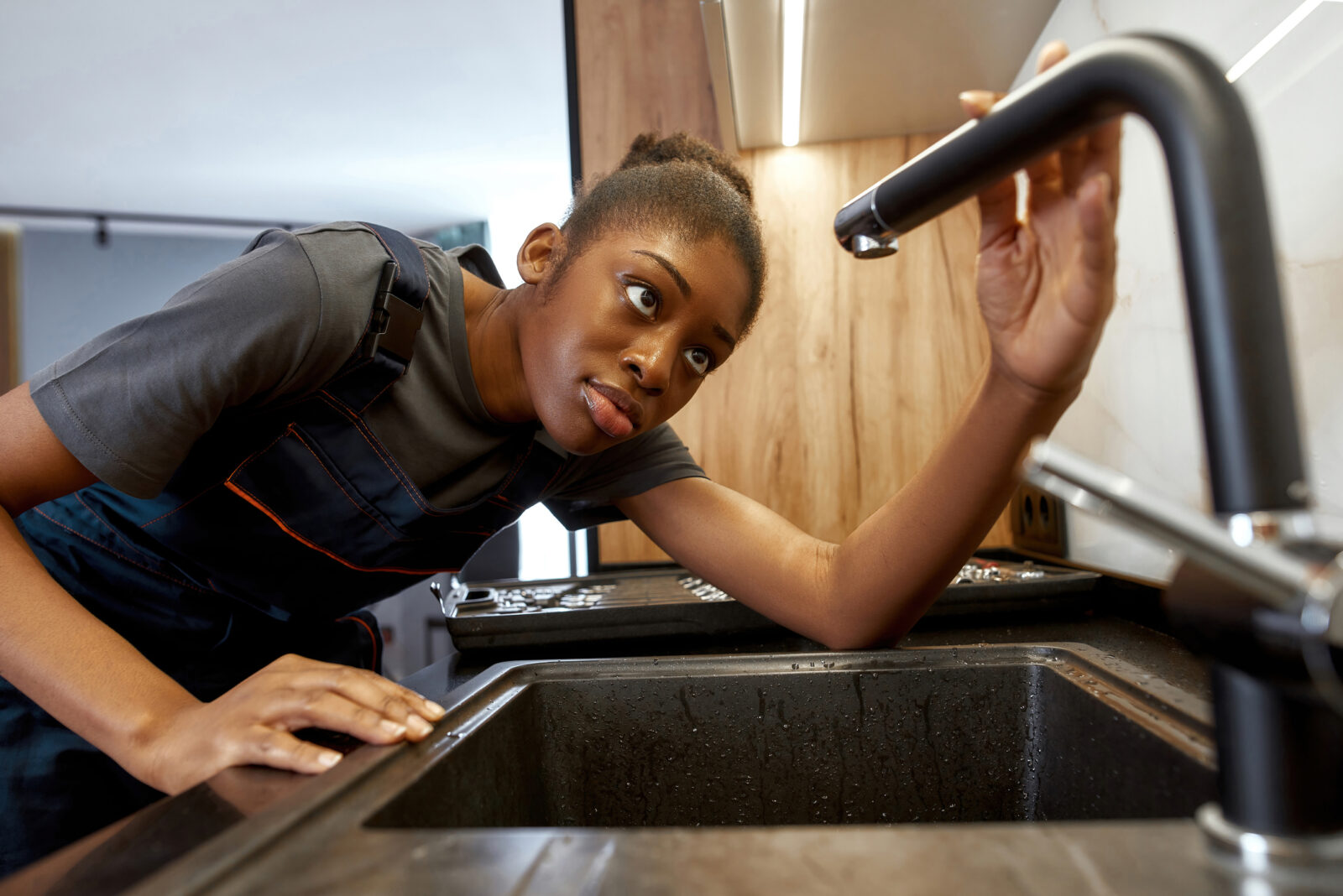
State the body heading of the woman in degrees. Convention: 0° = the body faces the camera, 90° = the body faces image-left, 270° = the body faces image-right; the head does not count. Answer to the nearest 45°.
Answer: approximately 315°

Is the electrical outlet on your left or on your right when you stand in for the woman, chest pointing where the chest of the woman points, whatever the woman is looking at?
on your left

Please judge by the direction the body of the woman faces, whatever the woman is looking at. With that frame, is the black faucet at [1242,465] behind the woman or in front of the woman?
in front

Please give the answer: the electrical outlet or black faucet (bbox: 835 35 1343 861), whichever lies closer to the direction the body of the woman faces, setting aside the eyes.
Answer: the black faucet

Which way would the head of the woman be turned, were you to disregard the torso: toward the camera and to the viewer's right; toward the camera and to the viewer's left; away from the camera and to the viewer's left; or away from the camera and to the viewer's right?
toward the camera and to the viewer's right
